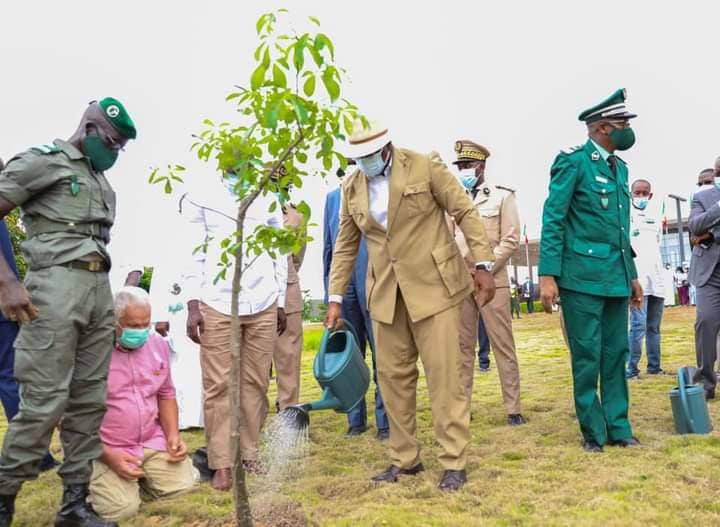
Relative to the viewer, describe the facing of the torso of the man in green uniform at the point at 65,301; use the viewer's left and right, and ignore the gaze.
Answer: facing the viewer and to the right of the viewer

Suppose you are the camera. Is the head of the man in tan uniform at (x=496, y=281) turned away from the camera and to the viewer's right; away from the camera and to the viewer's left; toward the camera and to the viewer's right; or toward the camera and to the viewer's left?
toward the camera and to the viewer's left

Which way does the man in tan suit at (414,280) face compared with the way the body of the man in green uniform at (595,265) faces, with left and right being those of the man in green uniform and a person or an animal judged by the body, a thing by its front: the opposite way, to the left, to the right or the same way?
to the right

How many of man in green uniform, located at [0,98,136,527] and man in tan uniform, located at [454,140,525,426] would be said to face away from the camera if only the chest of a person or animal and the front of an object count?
0

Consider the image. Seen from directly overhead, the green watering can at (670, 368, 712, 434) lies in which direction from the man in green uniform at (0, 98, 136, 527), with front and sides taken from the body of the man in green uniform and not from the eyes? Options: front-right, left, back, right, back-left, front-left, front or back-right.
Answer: front-left

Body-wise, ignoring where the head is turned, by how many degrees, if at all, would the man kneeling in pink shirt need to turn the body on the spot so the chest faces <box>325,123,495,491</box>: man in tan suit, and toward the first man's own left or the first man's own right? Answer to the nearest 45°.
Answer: approximately 45° to the first man's own left

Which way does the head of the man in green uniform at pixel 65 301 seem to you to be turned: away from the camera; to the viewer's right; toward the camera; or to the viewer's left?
to the viewer's right

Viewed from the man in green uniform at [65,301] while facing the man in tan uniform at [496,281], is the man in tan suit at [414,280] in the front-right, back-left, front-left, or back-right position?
front-right

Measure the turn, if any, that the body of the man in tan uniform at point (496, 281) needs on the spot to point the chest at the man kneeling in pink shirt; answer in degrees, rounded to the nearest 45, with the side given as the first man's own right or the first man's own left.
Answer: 0° — they already face them

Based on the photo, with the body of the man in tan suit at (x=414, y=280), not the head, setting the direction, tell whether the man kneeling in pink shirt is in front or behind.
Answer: in front
